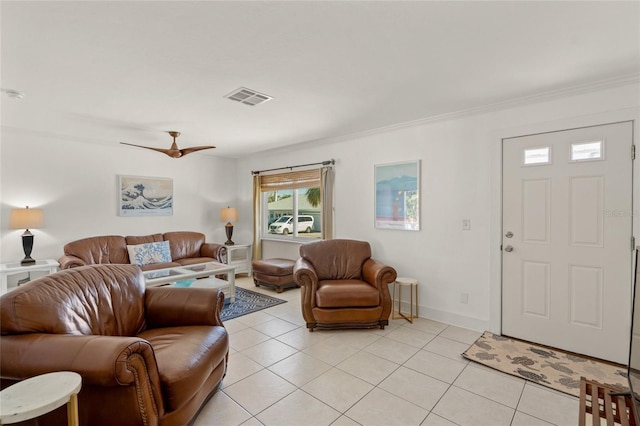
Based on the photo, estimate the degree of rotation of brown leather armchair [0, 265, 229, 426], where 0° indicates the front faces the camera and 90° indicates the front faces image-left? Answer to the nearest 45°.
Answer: approximately 315°

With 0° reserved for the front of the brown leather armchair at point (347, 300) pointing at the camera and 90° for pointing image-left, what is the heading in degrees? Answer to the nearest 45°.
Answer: approximately 0°

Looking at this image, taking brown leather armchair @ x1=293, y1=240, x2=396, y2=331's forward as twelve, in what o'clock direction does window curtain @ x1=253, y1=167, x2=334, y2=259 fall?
The window curtain is roughly at 5 o'clock from the brown leather armchair.

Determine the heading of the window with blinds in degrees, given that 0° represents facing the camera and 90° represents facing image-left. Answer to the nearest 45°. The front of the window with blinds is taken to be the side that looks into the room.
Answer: approximately 45°

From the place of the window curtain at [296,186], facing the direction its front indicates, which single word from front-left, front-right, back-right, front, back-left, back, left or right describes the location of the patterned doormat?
left

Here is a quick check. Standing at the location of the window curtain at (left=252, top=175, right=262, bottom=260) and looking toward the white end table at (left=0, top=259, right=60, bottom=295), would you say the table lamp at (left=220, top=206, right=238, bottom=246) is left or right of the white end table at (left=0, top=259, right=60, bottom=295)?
right

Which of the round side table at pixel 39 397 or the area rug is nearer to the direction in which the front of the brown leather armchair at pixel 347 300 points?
the round side table

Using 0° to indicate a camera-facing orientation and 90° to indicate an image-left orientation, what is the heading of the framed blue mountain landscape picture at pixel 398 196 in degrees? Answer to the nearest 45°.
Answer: approximately 45°
